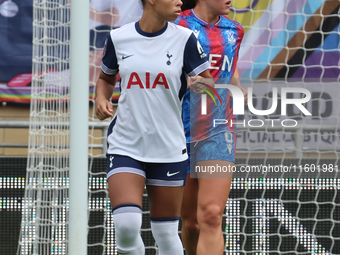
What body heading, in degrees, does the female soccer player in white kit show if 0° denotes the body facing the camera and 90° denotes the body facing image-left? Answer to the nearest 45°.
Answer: approximately 0°

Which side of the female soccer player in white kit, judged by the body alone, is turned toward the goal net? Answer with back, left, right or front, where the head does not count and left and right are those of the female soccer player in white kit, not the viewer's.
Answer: back

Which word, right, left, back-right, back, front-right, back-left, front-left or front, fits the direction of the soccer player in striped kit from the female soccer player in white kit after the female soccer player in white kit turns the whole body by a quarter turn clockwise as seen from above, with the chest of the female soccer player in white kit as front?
back-right
